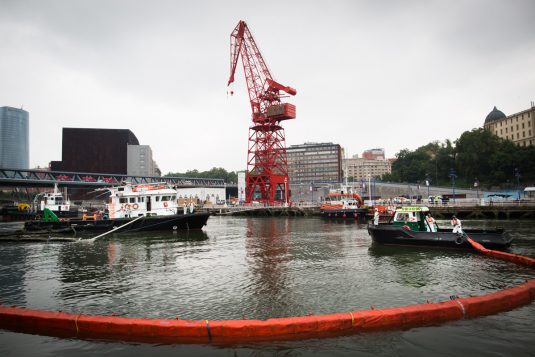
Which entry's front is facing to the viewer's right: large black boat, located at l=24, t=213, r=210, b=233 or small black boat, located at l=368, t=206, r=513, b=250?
large black boat, located at l=24, t=213, r=210, b=233

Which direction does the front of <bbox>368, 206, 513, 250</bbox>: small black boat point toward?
to the viewer's left

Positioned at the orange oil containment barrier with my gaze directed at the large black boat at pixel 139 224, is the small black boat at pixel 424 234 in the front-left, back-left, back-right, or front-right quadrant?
front-right

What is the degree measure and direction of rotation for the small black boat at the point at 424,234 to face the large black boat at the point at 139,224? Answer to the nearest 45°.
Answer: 0° — it already faces it

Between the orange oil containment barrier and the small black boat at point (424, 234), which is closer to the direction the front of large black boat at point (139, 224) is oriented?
the small black boat

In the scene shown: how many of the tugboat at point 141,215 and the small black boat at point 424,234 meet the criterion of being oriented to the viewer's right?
1

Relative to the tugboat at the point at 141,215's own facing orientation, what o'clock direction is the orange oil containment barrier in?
The orange oil containment barrier is roughly at 3 o'clock from the tugboat.

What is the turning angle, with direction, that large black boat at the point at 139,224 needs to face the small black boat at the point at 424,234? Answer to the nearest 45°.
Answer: approximately 45° to its right

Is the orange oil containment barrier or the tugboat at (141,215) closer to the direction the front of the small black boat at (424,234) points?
the tugboat

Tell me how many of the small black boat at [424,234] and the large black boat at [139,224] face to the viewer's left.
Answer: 1

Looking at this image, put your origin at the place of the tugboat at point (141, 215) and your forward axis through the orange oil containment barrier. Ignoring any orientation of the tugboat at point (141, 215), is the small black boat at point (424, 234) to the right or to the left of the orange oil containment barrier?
left

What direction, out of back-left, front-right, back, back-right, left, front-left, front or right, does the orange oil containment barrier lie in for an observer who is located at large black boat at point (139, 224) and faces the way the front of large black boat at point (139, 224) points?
right

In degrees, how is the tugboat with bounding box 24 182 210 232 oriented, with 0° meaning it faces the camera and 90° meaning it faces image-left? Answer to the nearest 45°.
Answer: approximately 270°

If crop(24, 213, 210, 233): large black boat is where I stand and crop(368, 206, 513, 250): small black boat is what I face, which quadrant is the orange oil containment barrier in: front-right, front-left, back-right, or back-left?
front-right

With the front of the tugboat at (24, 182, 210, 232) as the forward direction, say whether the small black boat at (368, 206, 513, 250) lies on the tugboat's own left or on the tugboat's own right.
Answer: on the tugboat's own right
